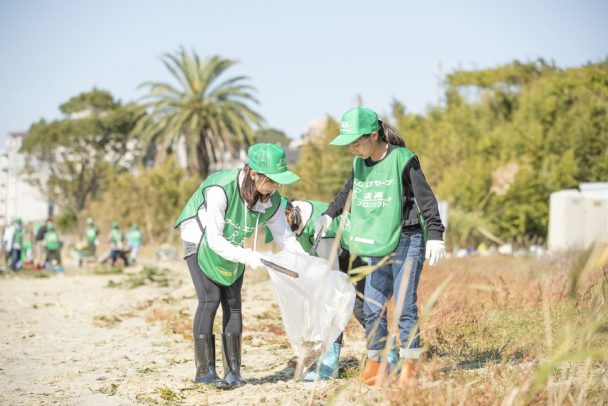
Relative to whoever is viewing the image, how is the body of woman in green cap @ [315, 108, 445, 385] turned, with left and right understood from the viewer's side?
facing the viewer and to the left of the viewer

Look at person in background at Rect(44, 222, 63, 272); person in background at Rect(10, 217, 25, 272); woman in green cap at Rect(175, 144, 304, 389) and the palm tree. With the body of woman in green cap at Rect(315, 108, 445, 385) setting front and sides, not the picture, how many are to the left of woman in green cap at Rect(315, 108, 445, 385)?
0

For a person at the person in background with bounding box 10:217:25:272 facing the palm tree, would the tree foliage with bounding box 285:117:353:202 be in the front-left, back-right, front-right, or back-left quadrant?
front-right

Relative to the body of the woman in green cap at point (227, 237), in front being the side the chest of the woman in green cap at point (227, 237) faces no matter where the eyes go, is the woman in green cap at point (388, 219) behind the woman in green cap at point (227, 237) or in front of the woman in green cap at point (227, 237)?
in front

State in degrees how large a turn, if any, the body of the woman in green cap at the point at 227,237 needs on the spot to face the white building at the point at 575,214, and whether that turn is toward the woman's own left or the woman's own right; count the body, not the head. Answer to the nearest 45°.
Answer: approximately 90° to the woman's own left

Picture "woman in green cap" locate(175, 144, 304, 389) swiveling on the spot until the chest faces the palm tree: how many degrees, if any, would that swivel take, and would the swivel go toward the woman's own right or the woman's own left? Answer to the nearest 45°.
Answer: approximately 135° to the woman's own left

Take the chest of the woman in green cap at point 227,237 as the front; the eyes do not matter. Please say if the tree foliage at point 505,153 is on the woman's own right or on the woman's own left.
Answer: on the woman's own left

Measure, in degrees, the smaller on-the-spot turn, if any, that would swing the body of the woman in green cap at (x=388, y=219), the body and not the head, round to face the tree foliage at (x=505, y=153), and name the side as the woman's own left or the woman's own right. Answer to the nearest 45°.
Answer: approximately 135° to the woman's own right

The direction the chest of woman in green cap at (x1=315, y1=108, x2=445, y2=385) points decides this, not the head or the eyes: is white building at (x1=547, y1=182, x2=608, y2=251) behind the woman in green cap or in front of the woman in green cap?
behind

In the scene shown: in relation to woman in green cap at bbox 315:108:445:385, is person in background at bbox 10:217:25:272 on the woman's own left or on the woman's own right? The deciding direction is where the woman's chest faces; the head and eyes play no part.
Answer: on the woman's own right

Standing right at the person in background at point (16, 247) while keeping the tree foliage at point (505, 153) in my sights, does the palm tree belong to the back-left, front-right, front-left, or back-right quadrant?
front-left

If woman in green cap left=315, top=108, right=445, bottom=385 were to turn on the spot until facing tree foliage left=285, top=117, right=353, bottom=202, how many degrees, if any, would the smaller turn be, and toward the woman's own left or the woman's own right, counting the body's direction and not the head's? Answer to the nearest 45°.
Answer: approximately 135° to the woman's own right

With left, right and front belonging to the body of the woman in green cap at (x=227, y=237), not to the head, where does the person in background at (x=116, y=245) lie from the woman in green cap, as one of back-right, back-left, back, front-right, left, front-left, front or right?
back-left

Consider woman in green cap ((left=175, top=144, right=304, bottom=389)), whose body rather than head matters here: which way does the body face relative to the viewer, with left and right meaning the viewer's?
facing the viewer and to the right of the viewer

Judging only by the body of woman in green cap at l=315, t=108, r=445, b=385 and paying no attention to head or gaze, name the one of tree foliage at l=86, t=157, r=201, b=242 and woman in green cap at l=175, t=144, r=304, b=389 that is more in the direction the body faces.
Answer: the woman in green cap

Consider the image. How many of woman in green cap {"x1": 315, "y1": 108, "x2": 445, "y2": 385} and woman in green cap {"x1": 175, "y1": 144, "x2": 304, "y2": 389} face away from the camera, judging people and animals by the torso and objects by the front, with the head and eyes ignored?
0
